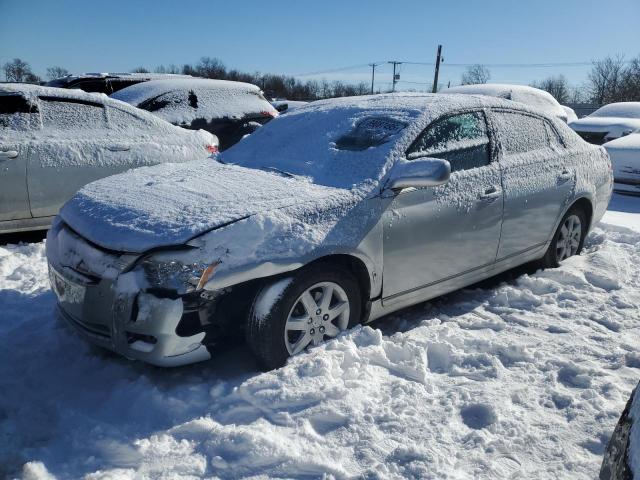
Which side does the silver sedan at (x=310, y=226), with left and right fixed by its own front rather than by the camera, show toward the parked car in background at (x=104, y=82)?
right

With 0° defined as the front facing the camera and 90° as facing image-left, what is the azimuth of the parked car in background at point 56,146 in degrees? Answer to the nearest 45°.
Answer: approximately 90°

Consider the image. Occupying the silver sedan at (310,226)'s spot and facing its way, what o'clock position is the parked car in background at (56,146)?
The parked car in background is roughly at 3 o'clock from the silver sedan.

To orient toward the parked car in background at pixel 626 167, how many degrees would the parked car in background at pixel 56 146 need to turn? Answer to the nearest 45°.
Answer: approximately 180°

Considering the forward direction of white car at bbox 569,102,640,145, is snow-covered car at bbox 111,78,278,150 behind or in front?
in front

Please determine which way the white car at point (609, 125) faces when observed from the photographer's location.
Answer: facing the viewer and to the left of the viewer

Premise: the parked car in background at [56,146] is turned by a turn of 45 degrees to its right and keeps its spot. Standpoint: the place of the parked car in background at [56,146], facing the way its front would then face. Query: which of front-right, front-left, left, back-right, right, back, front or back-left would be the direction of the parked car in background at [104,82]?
front-right

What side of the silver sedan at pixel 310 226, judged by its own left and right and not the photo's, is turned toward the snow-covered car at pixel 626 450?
left

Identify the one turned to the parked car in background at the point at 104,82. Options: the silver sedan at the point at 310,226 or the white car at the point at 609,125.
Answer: the white car

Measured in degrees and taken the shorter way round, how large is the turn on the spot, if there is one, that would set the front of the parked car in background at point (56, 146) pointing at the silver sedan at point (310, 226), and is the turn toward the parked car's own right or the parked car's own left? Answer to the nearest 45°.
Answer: approximately 135° to the parked car's own left

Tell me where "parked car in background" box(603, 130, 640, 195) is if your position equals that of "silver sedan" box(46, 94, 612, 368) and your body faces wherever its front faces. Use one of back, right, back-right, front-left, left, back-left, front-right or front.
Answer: back

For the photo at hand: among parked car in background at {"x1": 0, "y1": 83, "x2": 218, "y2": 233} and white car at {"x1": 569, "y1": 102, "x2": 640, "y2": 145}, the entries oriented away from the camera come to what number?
0

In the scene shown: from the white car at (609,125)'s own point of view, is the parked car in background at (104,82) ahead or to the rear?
ahead
